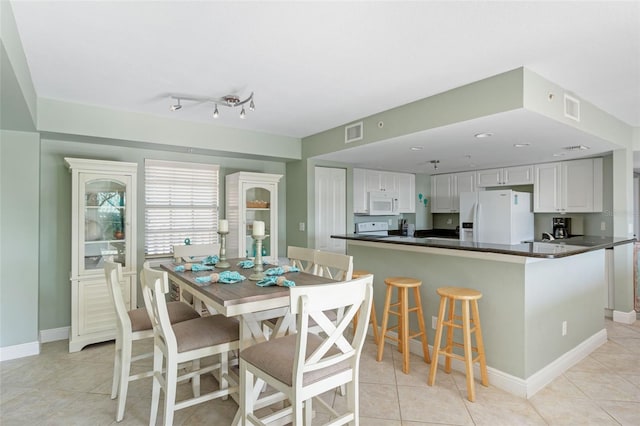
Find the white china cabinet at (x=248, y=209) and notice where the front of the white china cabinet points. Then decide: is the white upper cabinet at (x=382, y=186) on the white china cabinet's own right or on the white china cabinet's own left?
on the white china cabinet's own left

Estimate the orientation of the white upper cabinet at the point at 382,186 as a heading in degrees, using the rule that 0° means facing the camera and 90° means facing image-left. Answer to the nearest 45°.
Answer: approximately 315°

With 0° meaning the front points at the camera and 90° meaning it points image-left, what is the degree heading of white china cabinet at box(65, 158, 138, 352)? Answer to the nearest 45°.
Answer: approximately 315°

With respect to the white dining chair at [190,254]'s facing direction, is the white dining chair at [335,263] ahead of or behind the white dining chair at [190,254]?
ahead

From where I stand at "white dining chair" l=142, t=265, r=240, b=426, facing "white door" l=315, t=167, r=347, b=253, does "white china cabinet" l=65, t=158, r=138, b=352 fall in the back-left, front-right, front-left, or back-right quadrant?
front-left

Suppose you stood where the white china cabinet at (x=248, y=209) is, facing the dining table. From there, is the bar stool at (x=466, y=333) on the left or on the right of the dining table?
left

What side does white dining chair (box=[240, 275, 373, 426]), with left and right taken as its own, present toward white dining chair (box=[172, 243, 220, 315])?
front

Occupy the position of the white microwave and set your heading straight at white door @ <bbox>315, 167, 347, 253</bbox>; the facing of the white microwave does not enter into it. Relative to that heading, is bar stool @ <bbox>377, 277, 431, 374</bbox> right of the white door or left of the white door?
left

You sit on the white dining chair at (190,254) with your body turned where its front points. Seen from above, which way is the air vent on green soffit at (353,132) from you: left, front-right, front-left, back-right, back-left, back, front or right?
left

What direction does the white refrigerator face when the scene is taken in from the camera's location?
facing the viewer and to the left of the viewer

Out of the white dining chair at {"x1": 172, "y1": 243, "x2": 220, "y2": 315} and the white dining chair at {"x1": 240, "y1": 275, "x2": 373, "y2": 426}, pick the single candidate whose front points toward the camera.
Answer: the white dining chair at {"x1": 172, "y1": 243, "x2": 220, "y2": 315}

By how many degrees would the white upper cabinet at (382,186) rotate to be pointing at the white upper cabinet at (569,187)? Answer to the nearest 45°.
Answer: approximately 45° to its left

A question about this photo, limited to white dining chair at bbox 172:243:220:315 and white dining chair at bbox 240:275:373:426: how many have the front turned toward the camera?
1

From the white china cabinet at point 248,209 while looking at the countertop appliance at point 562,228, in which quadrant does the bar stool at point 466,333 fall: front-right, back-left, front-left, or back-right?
front-right

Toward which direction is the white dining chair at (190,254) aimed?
toward the camera

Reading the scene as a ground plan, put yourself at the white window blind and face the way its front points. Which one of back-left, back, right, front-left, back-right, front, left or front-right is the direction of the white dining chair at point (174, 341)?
front-right
